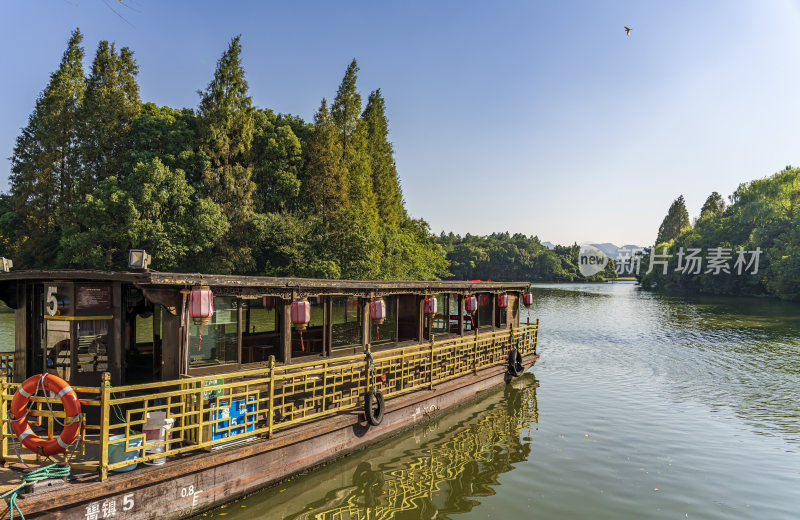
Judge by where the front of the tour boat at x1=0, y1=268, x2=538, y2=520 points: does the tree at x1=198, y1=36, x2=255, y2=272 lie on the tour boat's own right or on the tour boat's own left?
on the tour boat's own right

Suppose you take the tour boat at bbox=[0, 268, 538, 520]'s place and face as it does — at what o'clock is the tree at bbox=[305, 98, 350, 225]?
The tree is roughly at 5 o'clock from the tour boat.

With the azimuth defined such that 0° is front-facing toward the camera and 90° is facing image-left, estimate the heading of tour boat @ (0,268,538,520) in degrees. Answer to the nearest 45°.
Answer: approximately 45°

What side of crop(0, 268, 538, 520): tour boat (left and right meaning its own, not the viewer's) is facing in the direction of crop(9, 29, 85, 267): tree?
right

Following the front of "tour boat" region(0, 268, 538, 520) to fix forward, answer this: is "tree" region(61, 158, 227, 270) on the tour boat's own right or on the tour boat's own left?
on the tour boat's own right

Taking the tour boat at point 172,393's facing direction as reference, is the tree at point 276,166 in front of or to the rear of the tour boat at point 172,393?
to the rear

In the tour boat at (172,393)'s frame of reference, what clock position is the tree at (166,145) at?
The tree is roughly at 4 o'clock from the tour boat.

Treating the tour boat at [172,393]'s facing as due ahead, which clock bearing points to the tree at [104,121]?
The tree is roughly at 4 o'clock from the tour boat.
